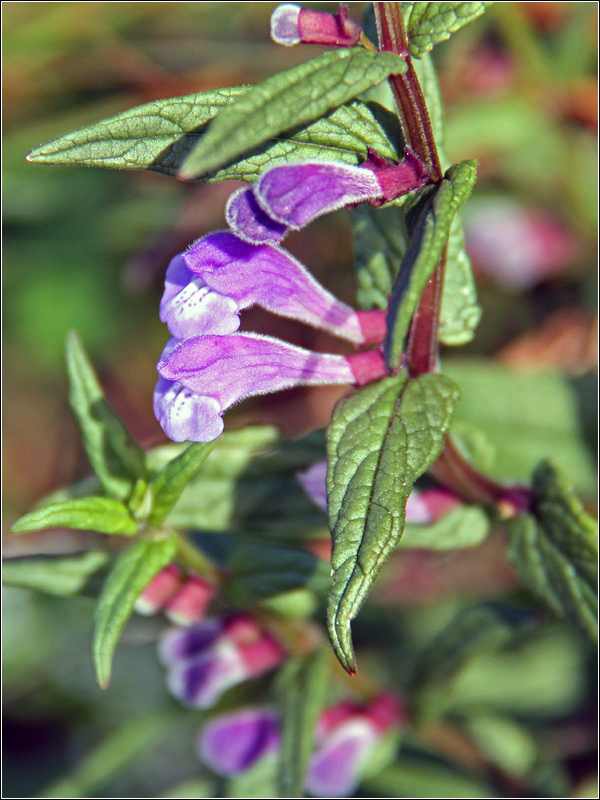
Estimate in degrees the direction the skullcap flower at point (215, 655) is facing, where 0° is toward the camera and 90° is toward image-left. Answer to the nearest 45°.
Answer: approximately 90°

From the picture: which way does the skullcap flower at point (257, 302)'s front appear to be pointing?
to the viewer's left

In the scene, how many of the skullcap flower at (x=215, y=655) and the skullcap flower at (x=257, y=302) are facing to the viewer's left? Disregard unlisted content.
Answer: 2

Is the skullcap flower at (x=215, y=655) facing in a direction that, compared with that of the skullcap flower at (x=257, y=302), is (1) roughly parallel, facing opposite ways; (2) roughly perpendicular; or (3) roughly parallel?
roughly parallel

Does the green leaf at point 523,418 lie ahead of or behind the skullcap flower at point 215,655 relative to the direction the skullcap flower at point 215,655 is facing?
behind
